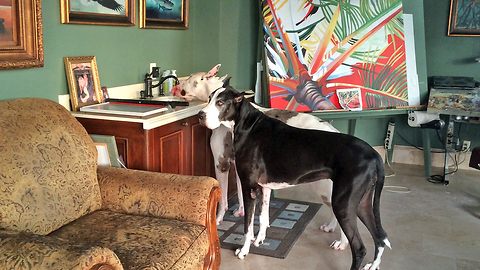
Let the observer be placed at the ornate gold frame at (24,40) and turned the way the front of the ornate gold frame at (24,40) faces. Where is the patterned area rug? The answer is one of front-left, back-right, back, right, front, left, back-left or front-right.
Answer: left

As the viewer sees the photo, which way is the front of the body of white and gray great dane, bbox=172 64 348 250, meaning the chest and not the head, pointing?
to the viewer's left

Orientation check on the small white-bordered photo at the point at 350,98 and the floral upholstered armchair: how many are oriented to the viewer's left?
0

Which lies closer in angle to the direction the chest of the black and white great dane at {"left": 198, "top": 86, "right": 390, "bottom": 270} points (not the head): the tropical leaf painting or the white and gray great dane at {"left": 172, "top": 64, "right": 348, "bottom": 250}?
the white and gray great dane

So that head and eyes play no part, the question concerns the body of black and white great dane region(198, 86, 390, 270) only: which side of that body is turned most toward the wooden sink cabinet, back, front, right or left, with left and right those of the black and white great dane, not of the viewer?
front

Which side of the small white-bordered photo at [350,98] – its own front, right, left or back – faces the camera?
front

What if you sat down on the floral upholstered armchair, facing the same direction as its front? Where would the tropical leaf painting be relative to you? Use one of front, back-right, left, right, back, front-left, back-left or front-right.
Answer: left

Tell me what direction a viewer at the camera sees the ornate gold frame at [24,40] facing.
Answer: facing the viewer

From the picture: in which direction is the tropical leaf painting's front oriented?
toward the camera

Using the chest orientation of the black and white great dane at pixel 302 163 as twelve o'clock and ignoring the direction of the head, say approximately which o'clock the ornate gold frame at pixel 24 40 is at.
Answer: The ornate gold frame is roughly at 12 o'clock from the black and white great dane.

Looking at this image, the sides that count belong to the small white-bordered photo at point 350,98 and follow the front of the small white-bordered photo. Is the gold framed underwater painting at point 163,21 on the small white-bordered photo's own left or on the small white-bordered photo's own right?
on the small white-bordered photo's own right

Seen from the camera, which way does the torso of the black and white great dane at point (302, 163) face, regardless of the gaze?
to the viewer's left

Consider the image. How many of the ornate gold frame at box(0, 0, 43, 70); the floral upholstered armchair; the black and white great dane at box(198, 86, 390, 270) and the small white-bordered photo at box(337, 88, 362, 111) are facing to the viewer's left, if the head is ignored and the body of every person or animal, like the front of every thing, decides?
1

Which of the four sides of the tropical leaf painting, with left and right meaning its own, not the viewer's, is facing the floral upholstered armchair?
front

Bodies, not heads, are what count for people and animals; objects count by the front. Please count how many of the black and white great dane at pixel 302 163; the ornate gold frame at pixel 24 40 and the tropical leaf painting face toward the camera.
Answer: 2

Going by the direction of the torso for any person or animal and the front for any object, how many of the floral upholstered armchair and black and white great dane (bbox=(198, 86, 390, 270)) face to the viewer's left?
1

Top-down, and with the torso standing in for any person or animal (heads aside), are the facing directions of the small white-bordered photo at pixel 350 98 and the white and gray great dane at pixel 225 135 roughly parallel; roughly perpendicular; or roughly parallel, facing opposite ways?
roughly perpendicular

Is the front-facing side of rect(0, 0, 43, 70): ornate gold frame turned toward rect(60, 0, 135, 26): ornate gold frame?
no
